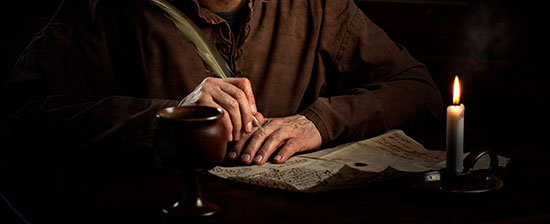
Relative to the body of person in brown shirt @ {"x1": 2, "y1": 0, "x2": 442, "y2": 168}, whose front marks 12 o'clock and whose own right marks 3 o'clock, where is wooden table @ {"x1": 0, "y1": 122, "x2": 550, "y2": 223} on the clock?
The wooden table is roughly at 12 o'clock from the person in brown shirt.

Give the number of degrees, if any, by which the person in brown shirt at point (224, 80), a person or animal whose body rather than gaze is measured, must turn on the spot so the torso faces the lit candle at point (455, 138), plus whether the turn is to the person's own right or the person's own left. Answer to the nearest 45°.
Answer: approximately 45° to the person's own left

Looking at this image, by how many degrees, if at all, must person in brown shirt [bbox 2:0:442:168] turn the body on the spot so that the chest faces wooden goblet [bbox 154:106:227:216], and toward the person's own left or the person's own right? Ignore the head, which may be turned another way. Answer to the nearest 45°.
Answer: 0° — they already face it

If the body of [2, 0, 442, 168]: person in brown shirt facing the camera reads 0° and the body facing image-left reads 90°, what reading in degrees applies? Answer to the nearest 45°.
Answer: approximately 0°
